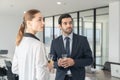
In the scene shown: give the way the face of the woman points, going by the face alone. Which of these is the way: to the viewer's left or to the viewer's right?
to the viewer's right

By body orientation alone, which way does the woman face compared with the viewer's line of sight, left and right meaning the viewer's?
facing away from the viewer and to the right of the viewer

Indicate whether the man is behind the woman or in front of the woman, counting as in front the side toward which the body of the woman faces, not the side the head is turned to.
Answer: in front
